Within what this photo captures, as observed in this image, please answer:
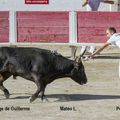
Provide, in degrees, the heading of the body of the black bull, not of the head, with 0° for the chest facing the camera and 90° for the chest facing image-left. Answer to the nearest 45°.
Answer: approximately 270°
